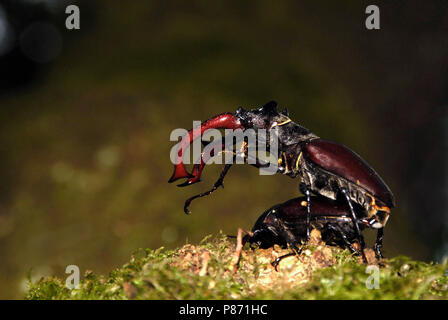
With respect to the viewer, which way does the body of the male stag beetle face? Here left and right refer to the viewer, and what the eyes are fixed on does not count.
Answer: facing to the left of the viewer

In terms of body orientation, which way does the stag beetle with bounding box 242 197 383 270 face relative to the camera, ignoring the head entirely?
to the viewer's left
